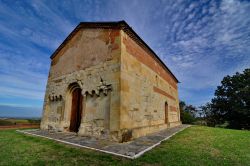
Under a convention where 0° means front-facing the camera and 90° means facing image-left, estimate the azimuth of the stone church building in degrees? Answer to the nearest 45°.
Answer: approximately 45°

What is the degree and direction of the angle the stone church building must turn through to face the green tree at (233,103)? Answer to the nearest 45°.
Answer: approximately 180°
